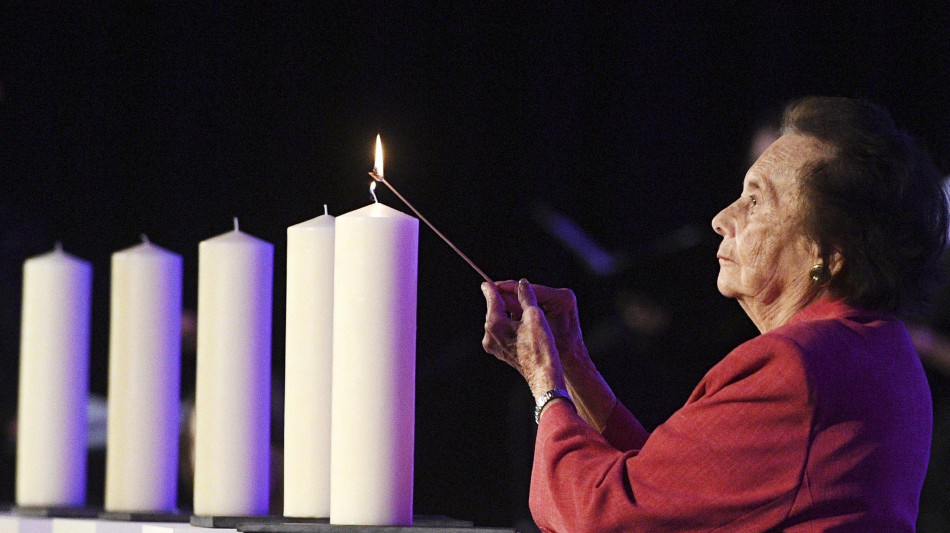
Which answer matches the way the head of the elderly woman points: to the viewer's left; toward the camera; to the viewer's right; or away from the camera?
to the viewer's left

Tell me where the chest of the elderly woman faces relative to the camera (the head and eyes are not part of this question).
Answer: to the viewer's left

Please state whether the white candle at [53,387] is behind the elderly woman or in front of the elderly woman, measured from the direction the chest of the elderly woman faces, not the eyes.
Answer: in front
